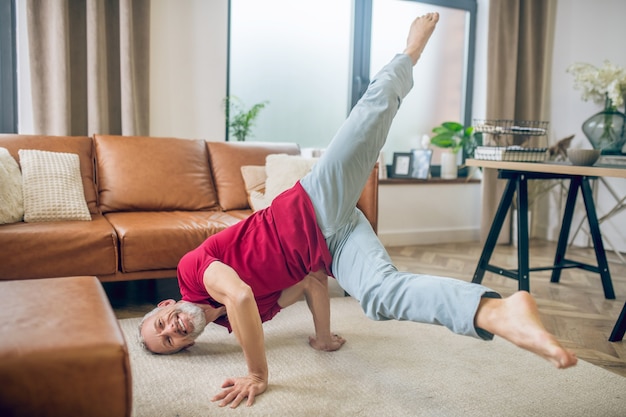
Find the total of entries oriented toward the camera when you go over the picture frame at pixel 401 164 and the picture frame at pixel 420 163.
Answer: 2

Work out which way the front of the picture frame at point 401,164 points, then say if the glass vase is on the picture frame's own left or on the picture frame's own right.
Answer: on the picture frame's own left

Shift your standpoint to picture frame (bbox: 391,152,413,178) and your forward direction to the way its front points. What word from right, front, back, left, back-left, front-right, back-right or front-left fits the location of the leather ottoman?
front

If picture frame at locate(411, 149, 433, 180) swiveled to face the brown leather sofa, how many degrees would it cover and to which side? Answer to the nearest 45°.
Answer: approximately 45° to its right

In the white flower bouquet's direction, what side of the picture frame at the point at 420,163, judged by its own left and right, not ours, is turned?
left

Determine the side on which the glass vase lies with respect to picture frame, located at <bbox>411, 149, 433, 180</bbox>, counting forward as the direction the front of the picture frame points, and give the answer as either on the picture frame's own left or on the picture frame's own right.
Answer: on the picture frame's own left

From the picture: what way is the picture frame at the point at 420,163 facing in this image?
toward the camera

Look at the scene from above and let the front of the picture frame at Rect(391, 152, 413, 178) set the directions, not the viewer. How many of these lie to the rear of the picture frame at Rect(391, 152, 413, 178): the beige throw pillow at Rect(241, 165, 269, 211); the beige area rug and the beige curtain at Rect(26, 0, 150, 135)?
0

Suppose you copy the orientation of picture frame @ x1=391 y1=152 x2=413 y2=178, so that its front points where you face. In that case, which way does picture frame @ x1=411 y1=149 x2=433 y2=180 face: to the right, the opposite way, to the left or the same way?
the same way

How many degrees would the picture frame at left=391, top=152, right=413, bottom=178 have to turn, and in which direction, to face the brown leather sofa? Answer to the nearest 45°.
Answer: approximately 45° to its right

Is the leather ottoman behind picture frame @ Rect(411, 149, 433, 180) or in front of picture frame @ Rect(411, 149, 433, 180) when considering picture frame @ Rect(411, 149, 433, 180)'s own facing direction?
in front

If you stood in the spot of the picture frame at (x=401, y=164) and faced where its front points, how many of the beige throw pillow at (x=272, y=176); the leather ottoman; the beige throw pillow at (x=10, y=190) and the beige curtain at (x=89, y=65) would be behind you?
0
